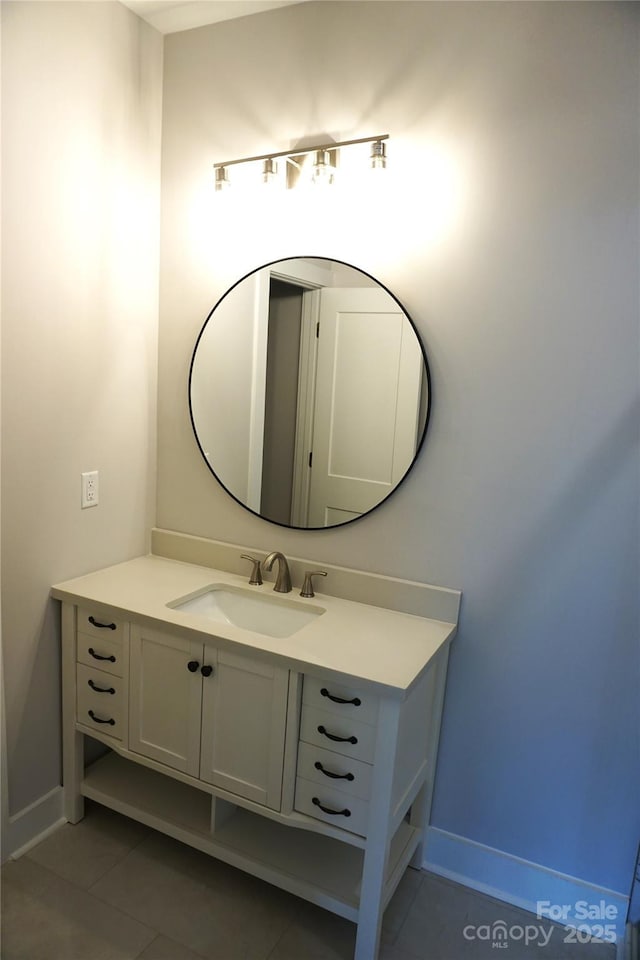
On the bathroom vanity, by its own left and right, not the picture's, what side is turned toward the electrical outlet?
right

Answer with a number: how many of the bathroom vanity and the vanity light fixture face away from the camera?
0

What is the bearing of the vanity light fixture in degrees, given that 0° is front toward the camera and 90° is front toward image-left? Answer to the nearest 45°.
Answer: approximately 45°

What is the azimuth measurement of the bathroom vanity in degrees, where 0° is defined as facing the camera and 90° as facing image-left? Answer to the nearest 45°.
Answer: approximately 45°
